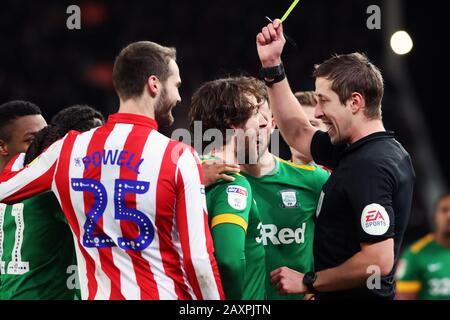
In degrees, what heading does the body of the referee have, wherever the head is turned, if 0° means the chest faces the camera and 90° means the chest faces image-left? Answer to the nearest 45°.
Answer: approximately 90°

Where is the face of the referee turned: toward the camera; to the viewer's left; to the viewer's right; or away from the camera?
to the viewer's left
